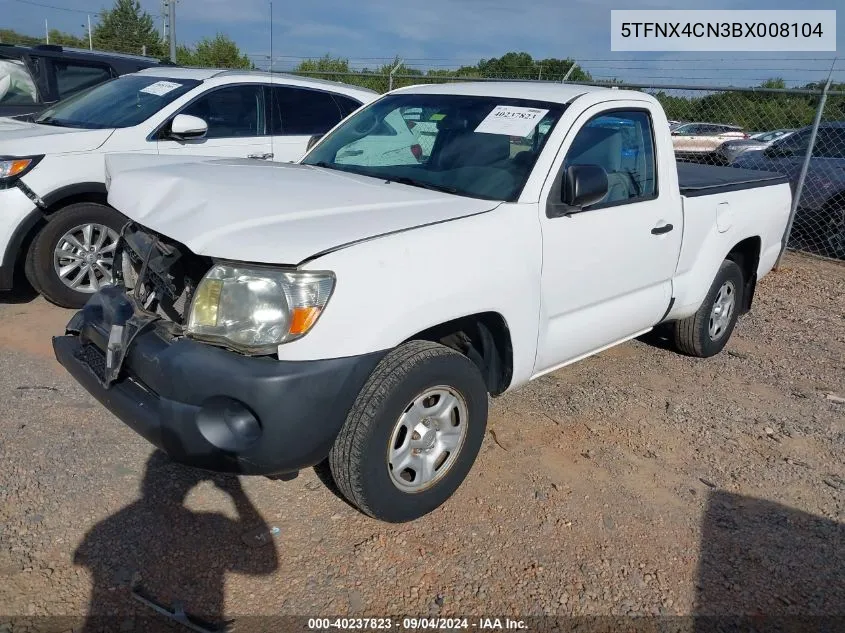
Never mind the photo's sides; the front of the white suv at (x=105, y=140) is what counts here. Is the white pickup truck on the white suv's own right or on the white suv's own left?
on the white suv's own left

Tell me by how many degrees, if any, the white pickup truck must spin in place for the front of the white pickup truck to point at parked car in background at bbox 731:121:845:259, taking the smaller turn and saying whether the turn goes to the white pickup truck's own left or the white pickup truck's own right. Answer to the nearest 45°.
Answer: approximately 180°

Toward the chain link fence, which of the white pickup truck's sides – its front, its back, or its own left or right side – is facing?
back

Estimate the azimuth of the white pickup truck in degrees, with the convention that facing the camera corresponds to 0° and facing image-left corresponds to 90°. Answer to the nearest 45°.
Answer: approximately 45°

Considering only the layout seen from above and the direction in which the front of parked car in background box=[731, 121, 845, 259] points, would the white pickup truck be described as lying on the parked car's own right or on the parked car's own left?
on the parked car's own left

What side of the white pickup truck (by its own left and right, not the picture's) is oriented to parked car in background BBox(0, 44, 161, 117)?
right

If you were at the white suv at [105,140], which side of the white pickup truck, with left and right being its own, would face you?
right

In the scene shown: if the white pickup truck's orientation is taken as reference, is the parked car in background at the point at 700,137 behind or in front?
behind

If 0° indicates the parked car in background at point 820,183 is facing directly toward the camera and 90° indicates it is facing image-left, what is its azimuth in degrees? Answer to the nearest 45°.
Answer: approximately 90°
